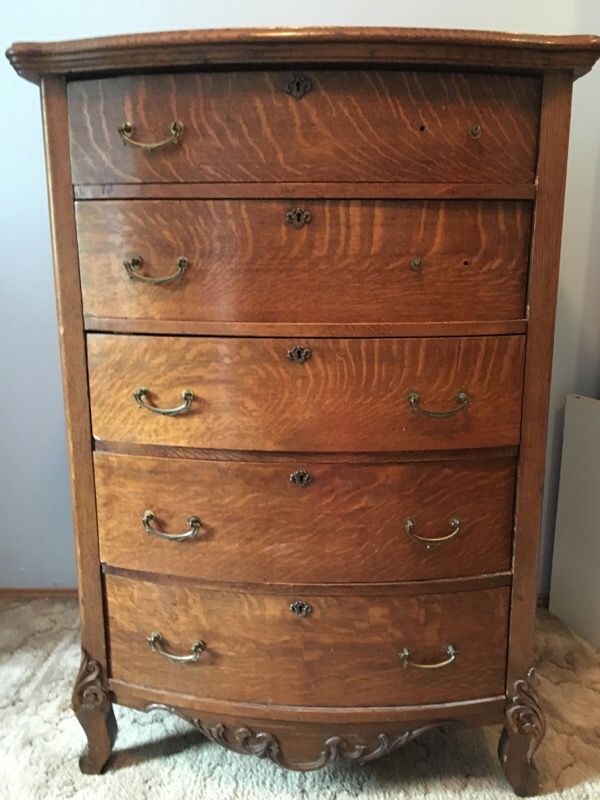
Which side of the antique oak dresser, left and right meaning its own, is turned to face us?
front
